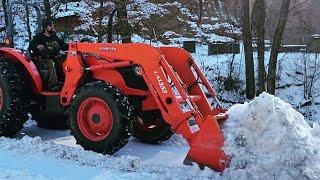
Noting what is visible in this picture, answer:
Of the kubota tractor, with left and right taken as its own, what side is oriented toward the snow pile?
front

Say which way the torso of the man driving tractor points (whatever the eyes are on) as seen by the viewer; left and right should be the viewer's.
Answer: facing the viewer and to the right of the viewer
